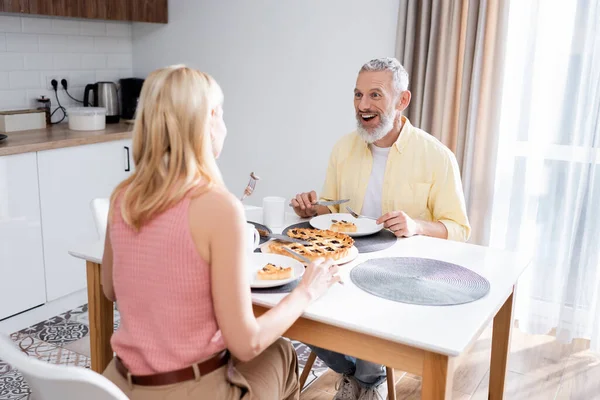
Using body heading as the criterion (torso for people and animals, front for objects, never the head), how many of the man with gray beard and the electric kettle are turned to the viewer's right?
1

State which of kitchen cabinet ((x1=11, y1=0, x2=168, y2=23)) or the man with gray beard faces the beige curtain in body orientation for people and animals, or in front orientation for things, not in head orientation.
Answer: the kitchen cabinet

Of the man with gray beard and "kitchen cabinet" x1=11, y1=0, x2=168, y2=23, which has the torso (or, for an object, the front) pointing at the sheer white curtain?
the kitchen cabinet

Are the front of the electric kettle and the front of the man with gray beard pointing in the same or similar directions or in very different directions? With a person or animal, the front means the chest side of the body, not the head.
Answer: very different directions

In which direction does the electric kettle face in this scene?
to the viewer's right

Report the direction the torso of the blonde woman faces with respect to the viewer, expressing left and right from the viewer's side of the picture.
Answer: facing away from the viewer and to the right of the viewer

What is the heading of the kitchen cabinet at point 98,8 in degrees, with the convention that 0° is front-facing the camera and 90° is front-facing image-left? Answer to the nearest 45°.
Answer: approximately 315°
